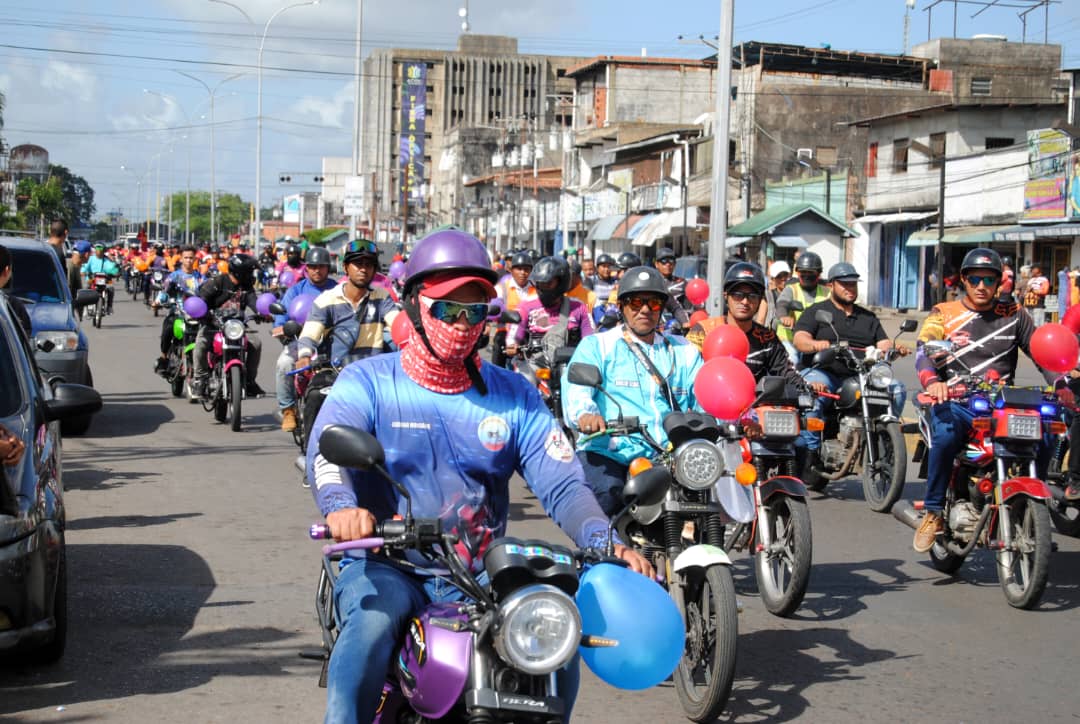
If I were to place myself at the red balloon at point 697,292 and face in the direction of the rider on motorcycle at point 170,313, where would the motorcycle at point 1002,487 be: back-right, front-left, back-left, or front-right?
back-left

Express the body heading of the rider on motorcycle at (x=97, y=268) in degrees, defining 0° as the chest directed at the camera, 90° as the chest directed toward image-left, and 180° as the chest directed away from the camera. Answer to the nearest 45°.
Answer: approximately 0°

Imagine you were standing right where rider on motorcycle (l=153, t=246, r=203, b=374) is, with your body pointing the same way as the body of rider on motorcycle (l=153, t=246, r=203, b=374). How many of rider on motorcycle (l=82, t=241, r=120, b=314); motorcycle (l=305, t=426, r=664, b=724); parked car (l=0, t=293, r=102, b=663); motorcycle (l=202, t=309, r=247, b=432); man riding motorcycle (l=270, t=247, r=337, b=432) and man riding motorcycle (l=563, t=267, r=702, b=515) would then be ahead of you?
5

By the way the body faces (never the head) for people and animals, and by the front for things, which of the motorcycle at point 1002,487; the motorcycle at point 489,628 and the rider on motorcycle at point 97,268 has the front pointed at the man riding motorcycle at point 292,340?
the rider on motorcycle

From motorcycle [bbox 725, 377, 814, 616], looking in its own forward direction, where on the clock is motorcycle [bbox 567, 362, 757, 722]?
motorcycle [bbox 567, 362, 757, 722] is roughly at 2 o'clock from motorcycle [bbox 725, 377, 814, 616].

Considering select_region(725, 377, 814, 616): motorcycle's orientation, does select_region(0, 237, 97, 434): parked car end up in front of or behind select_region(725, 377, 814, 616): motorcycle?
behind

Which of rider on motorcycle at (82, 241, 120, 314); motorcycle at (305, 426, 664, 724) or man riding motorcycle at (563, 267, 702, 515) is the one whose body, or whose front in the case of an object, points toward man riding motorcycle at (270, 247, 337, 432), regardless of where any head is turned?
the rider on motorcycle

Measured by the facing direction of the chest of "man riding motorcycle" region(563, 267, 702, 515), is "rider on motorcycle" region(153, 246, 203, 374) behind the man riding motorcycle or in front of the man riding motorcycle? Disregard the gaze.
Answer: behind
